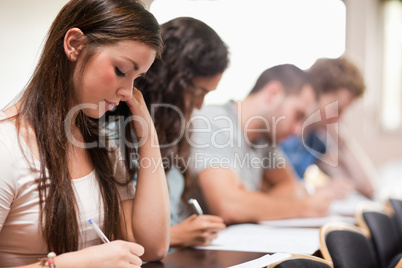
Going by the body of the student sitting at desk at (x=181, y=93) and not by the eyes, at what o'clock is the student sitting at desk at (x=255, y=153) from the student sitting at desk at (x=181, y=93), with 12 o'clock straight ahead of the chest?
the student sitting at desk at (x=255, y=153) is roughly at 10 o'clock from the student sitting at desk at (x=181, y=93).

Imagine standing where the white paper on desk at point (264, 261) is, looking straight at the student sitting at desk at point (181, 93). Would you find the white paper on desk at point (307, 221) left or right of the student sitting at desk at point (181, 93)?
right

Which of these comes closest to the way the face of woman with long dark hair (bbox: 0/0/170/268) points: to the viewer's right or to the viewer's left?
to the viewer's right

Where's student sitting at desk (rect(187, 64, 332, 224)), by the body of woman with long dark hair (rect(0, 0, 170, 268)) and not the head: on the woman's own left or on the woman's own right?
on the woman's own left

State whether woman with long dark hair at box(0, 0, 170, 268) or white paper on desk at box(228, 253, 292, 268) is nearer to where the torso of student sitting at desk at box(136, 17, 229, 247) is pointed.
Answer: the white paper on desk

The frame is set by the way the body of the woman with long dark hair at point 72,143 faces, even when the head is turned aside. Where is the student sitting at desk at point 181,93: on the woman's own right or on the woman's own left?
on the woman's own left

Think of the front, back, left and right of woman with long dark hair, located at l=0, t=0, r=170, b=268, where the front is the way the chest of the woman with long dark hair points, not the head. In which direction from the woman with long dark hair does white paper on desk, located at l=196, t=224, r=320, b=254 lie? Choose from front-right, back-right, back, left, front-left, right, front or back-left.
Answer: left

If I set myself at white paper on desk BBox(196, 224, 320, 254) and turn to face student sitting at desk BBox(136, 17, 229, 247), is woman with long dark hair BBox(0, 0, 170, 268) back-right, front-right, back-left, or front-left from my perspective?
front-left

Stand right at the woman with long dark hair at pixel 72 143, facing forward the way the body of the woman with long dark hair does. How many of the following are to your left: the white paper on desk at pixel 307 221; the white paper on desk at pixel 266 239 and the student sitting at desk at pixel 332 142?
3

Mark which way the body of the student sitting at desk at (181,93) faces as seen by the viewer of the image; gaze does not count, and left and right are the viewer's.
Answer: facing to the right of the viewer

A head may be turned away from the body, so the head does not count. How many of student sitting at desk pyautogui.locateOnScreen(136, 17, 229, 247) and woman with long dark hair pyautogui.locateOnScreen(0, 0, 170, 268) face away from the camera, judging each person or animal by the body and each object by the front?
0

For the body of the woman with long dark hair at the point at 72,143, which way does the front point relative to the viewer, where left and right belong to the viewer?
facing the viewer and to the right of the viewer

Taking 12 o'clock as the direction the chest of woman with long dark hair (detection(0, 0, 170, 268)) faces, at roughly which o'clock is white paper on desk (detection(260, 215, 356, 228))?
The white paper on desk is roughly at 9 o'clock from the woman with long dark hair.

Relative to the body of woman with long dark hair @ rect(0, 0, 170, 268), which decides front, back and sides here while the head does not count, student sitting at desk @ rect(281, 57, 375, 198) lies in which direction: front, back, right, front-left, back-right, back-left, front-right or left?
left
